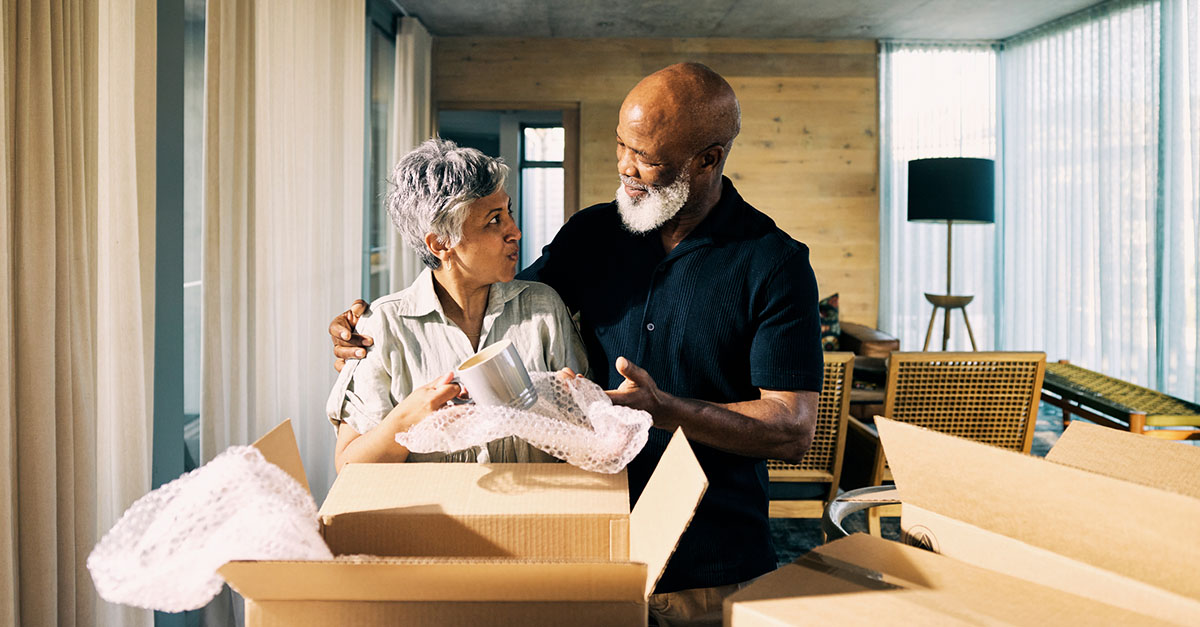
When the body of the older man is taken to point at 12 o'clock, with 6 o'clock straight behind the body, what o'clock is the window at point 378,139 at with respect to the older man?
The window is roughly at 4 o'clock from the older man.

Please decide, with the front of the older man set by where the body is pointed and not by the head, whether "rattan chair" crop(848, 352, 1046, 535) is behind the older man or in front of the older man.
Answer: behind

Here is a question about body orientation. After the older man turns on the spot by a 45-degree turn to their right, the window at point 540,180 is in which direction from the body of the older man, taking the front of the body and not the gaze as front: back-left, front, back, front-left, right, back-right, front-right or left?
right

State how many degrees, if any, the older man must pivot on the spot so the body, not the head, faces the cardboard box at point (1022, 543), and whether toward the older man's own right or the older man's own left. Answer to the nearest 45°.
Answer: approximately 45° to the older man's own left

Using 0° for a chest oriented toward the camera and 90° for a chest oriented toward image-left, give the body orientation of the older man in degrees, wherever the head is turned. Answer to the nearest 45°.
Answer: approximately 45°

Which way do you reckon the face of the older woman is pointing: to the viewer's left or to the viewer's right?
to the viewer's right
